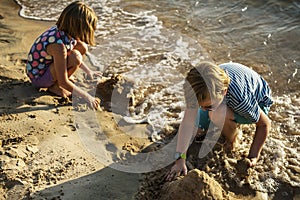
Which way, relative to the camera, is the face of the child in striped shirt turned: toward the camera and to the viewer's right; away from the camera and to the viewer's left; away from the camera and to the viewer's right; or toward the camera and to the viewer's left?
toward the camera and to the viewer's left

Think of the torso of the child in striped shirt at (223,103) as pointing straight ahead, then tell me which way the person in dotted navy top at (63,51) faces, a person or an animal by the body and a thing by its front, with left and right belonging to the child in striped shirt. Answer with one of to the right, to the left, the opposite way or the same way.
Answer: the opposite way

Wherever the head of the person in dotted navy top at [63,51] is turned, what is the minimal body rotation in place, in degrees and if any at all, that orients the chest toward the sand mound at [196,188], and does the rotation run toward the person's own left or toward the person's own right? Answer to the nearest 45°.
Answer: approximately 45° to the person's own right

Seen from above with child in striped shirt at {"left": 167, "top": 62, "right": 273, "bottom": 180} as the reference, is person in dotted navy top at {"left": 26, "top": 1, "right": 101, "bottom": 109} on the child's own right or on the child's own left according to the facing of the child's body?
on the child's own right

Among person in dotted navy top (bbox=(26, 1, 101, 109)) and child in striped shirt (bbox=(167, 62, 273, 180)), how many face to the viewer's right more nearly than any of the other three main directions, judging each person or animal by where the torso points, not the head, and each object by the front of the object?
1

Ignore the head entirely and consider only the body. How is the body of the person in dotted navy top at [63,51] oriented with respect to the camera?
to the viewer's right

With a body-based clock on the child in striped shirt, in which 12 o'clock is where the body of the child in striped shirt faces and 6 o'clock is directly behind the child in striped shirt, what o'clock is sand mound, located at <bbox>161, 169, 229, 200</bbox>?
The sand mound is roughly at 11 o'clock from the child in striped shirt.

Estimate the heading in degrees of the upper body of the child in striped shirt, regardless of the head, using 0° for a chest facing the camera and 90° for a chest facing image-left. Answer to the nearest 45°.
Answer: approximately 45°

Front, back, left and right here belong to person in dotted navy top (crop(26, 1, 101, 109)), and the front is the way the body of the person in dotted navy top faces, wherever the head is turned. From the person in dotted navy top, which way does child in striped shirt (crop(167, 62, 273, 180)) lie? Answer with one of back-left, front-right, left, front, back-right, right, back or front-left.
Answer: front-right
